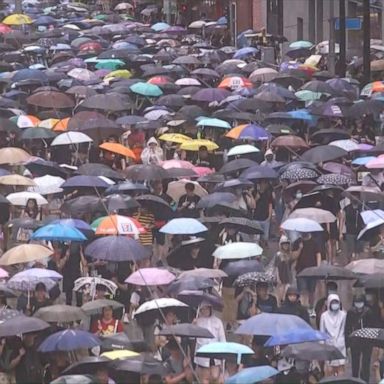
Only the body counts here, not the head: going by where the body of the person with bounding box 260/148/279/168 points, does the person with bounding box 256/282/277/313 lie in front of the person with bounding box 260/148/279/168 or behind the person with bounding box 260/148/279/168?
in front

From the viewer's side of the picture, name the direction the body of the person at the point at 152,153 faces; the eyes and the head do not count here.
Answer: toward the camera

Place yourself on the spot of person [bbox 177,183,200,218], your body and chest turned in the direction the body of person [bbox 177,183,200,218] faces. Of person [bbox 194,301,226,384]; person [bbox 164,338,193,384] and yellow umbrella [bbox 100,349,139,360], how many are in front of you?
3

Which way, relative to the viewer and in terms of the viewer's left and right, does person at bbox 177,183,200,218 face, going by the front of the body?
facing the viewer

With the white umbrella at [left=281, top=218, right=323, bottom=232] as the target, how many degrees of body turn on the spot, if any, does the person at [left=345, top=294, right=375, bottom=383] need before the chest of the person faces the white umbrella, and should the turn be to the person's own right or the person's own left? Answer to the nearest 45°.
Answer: approximately 180°

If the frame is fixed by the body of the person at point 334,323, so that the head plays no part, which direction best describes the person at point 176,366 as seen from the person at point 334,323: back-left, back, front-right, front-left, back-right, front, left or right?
front-right

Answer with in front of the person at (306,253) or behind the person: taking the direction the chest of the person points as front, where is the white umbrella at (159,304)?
in front

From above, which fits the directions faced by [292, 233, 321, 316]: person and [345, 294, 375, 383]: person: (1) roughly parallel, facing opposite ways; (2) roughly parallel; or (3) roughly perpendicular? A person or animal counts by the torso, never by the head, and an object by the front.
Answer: roughly parallel

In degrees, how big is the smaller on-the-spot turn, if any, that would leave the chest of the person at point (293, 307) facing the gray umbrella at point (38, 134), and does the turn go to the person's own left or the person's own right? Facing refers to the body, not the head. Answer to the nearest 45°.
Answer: approximately 135° to the person's own right

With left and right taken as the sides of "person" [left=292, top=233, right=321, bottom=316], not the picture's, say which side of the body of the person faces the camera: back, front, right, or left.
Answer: front

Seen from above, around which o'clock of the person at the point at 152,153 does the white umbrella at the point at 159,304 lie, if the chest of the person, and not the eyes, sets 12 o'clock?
The white umbrella is roughly at 12 o'clock from the person.

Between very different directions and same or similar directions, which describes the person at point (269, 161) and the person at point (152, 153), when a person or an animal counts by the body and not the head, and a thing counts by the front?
same or similar directions

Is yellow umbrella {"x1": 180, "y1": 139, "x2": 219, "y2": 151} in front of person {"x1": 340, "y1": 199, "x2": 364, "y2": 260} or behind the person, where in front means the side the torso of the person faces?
behind

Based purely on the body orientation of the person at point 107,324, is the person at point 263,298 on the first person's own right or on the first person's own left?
on the first person's own left

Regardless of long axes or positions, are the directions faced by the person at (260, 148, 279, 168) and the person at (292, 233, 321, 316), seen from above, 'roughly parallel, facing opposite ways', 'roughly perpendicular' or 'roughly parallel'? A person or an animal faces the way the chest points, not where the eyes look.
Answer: roughly parallel
